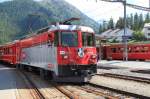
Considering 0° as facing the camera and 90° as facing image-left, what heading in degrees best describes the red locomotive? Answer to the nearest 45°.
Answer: approximately 315°
